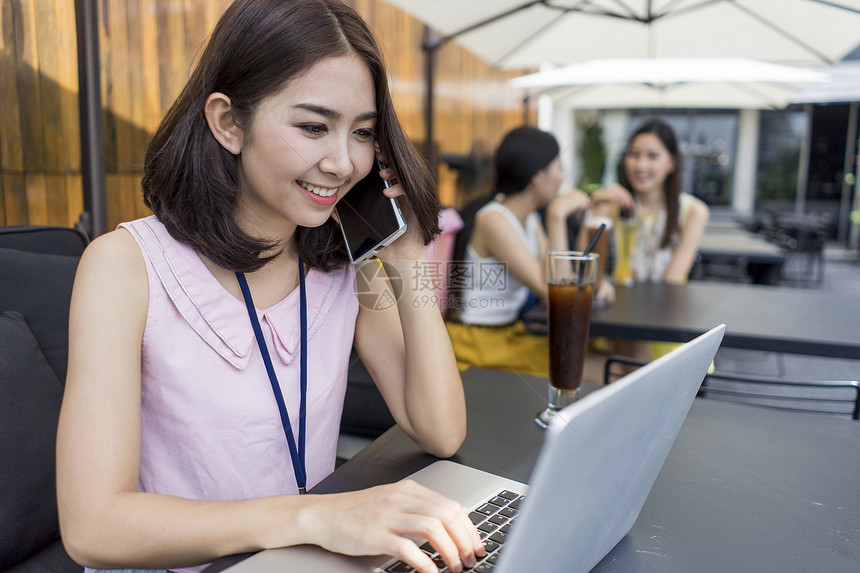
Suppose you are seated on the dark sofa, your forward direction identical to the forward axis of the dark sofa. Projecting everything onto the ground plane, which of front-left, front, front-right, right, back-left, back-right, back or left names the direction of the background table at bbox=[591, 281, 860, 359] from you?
front-left

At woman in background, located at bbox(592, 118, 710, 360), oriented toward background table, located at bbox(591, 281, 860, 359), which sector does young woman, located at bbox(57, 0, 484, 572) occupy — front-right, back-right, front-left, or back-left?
front-right

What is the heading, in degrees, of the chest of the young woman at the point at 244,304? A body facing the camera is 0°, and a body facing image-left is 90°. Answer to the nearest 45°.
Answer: approximately 315°

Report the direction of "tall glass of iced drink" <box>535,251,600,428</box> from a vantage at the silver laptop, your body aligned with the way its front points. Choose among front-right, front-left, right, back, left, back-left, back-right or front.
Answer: front-right

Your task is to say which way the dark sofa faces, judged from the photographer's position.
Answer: facing the viewer and to the right of the viewer

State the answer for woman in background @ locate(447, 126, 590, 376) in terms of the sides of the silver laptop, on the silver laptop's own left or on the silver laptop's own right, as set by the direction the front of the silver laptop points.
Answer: on the silver laptop's own right

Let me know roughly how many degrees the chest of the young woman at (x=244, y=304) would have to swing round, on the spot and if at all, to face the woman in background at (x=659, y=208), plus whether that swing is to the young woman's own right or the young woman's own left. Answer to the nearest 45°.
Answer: approximately 90° to the young woman's own left

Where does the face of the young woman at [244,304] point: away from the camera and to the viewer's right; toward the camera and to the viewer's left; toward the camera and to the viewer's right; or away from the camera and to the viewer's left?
toward the camera and to the viewer's right

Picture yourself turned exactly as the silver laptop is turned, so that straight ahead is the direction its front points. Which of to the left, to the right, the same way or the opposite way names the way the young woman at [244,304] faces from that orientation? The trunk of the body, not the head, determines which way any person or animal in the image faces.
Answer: the opposite way

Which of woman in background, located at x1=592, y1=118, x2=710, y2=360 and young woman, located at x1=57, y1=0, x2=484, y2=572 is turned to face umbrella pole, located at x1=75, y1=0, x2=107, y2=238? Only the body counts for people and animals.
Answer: the woman in background

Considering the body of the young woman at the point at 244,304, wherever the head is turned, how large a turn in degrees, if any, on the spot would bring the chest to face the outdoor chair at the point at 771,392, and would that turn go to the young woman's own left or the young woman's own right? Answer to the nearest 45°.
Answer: approximately 90° to the young woman's own left

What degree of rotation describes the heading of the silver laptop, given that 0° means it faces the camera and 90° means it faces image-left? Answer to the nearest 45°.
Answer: approximately 135°
